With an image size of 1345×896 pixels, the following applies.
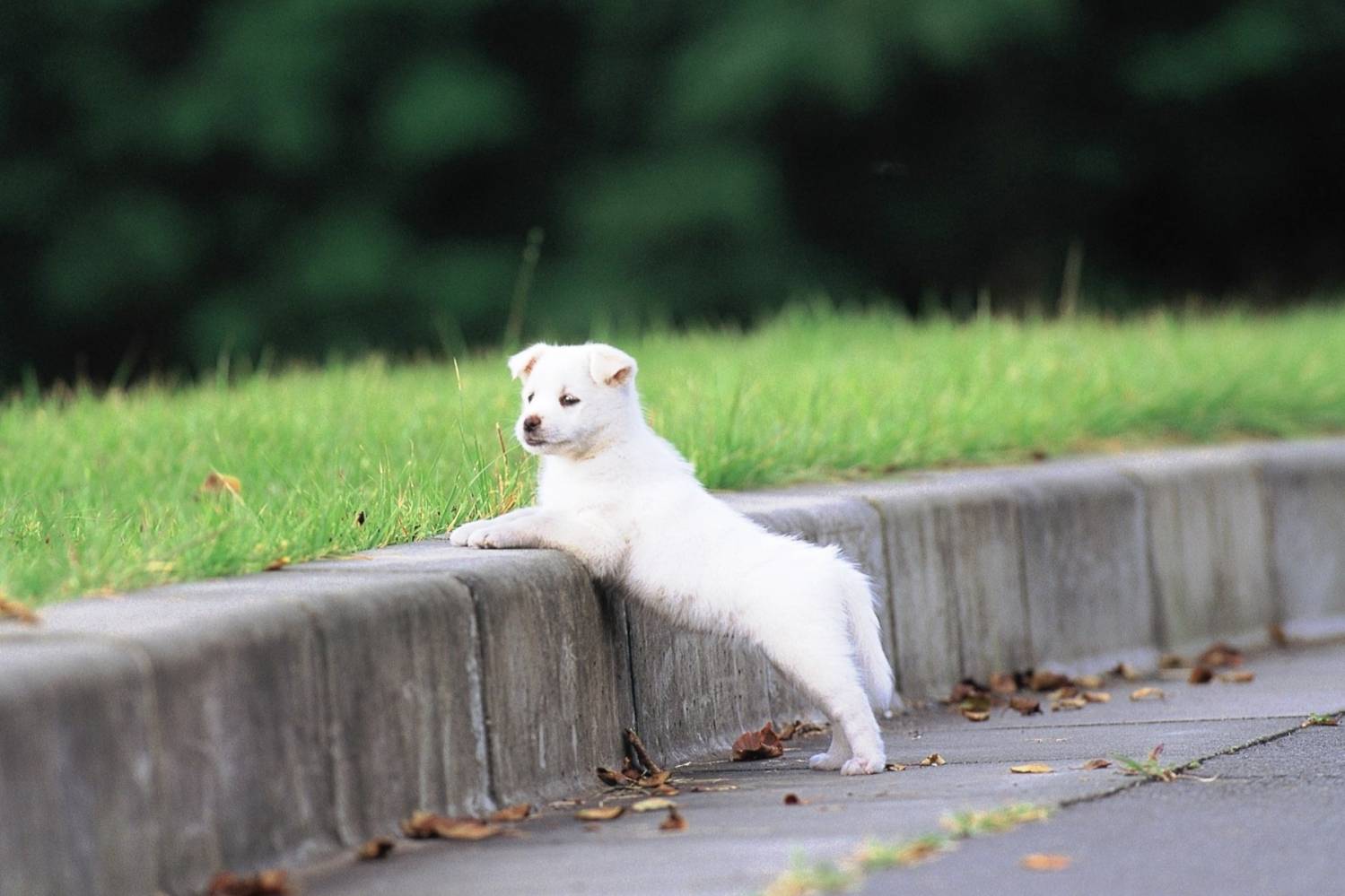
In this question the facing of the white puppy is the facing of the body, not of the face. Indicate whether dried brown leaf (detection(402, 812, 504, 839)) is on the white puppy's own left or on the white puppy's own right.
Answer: on the white puppy's own left

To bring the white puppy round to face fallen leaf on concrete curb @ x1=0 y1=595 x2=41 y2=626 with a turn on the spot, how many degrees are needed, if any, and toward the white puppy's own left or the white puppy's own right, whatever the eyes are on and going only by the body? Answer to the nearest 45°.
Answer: approximately 45° to the white puppy's own left

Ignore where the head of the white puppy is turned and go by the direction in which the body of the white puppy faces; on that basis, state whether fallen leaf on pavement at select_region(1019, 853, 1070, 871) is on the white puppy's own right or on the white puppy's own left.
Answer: on the white puppy's own left

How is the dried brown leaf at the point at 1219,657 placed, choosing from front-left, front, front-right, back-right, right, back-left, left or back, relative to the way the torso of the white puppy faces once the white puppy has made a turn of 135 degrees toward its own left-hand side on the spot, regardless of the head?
left

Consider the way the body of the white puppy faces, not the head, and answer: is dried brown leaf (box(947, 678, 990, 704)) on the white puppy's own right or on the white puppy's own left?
on the white puppy's own right

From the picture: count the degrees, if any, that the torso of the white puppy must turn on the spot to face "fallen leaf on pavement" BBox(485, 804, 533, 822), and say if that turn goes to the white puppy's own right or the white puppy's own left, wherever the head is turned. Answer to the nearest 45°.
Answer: approximately 45° to the white puppy's own left

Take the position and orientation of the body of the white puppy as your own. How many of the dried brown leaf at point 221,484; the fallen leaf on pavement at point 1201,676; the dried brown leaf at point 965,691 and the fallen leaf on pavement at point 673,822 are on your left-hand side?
1

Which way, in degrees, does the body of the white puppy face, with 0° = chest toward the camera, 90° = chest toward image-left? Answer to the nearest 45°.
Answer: approximately 90°

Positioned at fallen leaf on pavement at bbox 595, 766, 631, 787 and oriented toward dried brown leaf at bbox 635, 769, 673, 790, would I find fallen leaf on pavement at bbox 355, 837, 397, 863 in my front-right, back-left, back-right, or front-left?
back-right

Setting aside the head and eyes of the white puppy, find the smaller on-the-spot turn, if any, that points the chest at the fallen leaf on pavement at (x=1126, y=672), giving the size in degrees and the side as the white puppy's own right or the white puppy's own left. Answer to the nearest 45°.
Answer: approximately 135° to the white puppy's own right

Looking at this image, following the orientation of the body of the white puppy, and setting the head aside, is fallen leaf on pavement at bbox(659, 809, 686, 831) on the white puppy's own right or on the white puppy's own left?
on the white puppy's own left

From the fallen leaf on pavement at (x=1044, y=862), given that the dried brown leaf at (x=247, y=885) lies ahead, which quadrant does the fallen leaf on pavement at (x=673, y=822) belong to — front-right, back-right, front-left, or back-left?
front-right

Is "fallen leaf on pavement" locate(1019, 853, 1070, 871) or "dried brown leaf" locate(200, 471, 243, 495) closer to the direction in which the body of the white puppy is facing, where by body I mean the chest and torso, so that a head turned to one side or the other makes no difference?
the dried brown leaf

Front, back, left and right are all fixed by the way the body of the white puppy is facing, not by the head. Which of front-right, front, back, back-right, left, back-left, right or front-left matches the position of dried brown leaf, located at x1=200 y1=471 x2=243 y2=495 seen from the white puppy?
front-right
